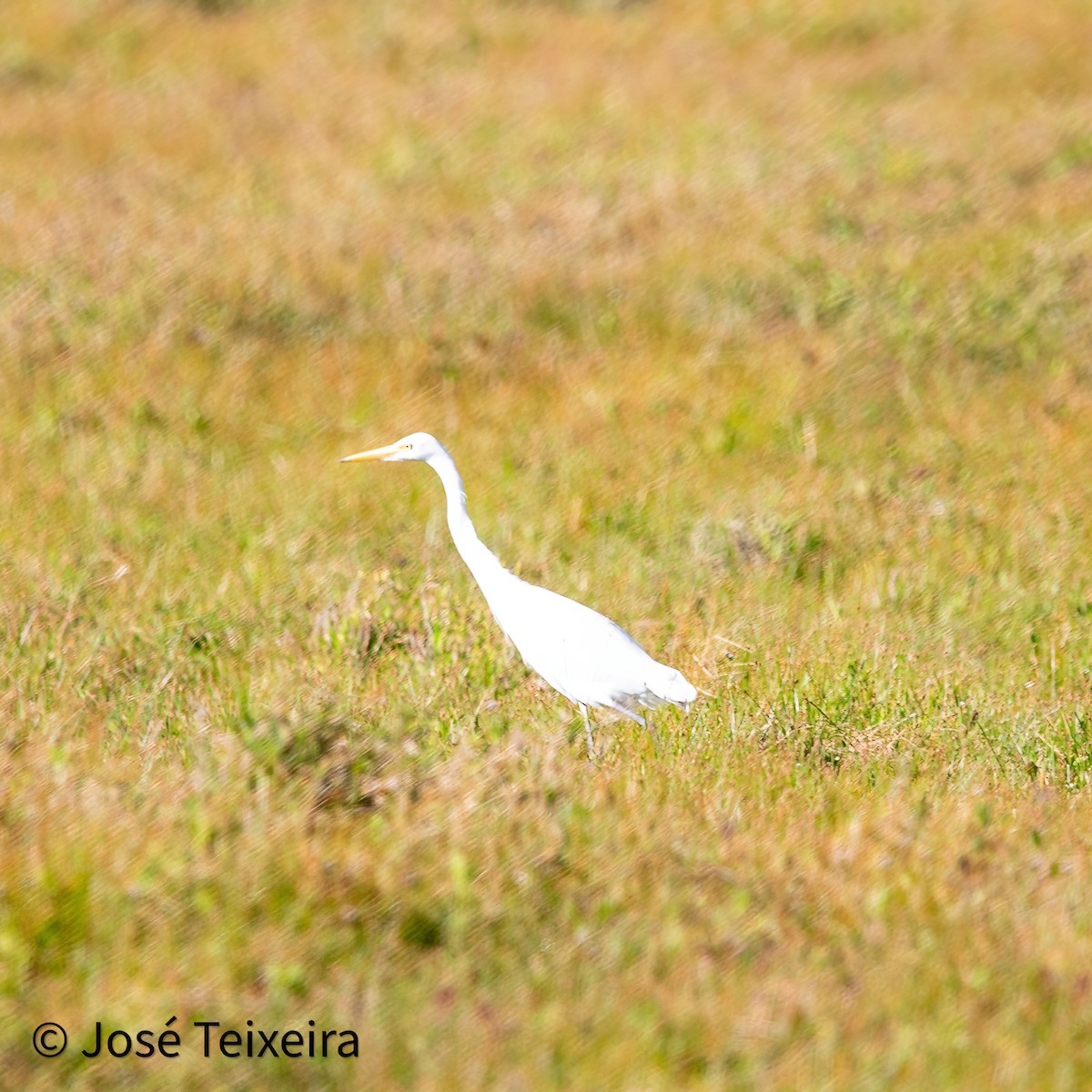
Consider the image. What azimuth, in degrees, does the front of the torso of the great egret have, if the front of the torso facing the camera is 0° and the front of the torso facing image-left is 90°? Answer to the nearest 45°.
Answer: approximately 90°
